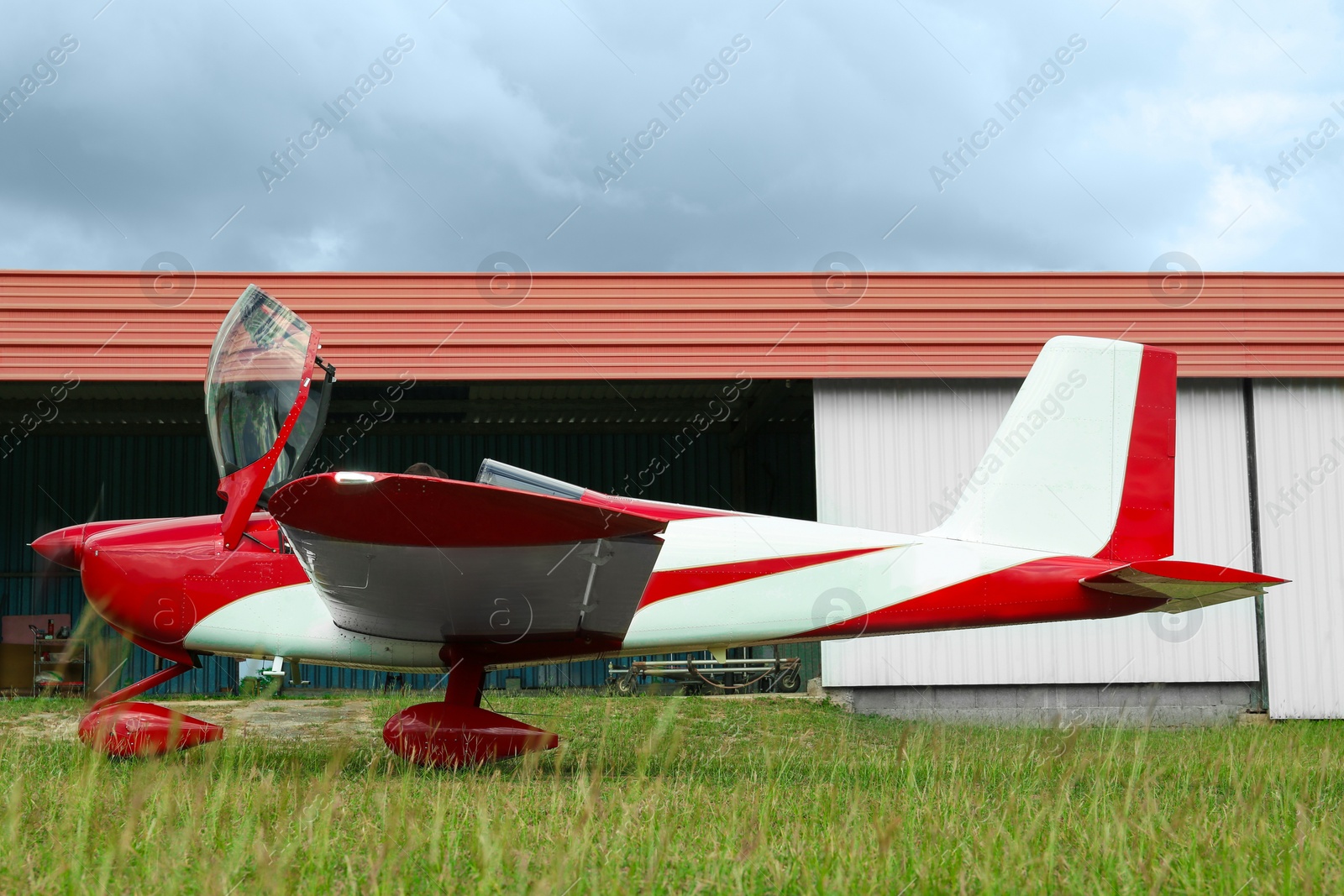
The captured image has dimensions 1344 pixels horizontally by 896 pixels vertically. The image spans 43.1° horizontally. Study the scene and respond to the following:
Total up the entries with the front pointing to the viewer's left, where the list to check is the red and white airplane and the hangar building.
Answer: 1

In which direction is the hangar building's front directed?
toward the camera

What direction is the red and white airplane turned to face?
to the viewer's left

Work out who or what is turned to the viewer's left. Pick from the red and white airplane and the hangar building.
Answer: the red and white airplane

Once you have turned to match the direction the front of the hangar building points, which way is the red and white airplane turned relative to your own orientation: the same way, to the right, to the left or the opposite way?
to the right

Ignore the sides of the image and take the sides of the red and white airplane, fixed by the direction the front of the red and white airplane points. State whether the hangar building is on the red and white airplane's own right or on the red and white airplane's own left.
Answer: on the red and white airplane's own right
